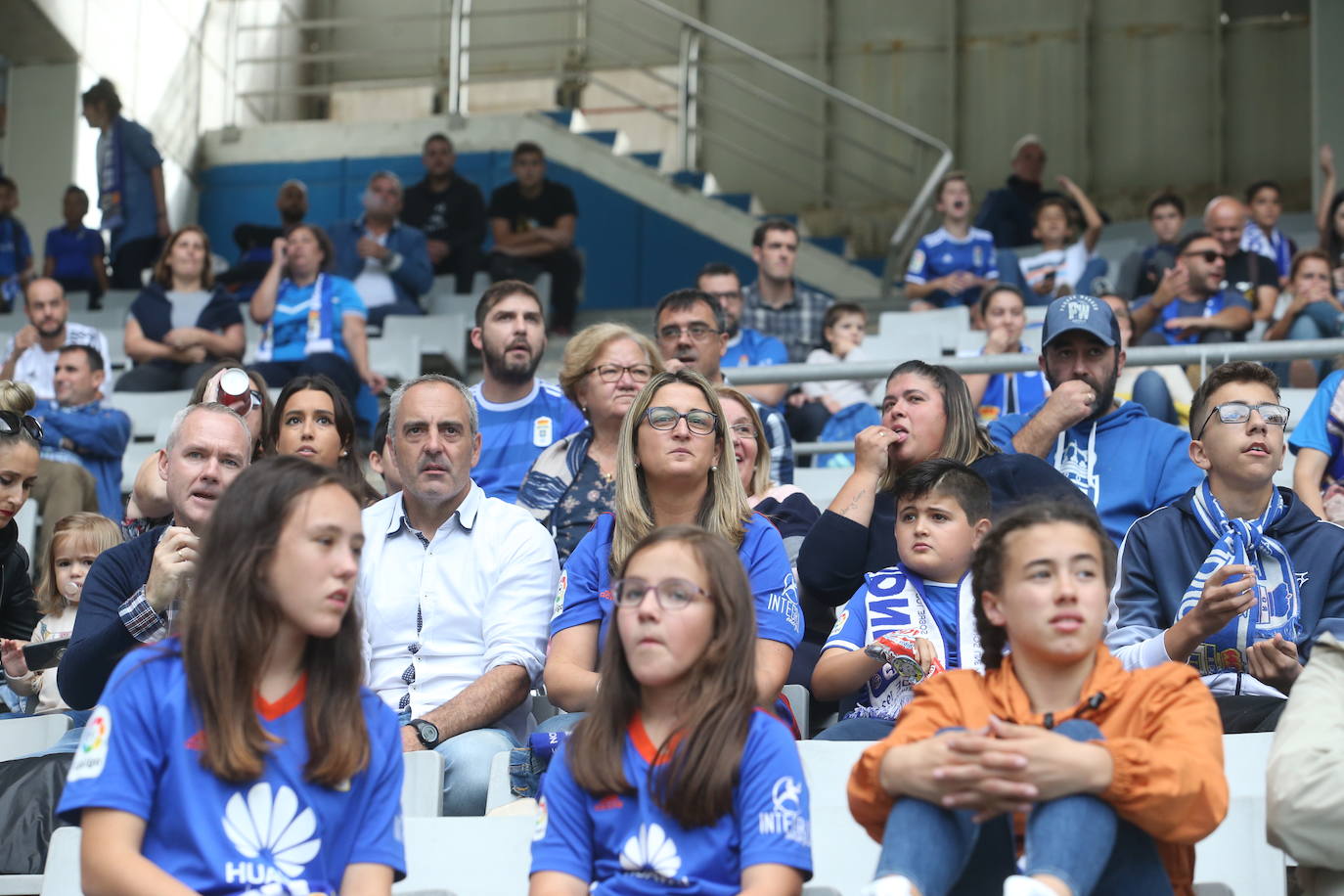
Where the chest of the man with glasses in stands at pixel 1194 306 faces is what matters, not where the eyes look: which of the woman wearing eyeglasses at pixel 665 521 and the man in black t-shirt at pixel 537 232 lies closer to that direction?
the woman wearing eyeglasses

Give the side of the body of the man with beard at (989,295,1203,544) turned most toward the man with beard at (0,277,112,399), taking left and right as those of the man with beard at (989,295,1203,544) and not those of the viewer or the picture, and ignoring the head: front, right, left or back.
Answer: right

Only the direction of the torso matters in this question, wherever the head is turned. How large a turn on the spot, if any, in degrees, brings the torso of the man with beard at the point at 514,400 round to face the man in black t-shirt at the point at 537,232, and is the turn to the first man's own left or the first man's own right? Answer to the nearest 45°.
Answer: approximately 180°

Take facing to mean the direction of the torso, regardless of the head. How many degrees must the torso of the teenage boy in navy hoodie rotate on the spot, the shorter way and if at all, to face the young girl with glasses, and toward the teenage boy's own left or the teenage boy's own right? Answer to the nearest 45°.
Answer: approximately 45° to the teenage boy's own right

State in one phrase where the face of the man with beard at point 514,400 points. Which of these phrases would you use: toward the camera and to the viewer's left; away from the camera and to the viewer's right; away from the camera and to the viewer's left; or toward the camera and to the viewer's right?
toward the camera and to the viewer's right

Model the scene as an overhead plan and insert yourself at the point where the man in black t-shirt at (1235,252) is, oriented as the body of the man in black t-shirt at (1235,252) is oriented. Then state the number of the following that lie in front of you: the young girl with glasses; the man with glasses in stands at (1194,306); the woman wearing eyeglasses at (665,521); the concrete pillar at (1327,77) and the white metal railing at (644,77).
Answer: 3

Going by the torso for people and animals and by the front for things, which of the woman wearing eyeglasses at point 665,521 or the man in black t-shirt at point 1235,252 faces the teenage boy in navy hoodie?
the man in black t-shirt

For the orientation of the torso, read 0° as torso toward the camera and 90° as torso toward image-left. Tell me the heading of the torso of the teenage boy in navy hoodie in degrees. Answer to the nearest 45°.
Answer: approximately 0°

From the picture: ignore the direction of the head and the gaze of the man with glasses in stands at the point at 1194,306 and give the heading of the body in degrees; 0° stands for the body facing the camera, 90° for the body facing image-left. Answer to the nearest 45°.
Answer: approximately 0°

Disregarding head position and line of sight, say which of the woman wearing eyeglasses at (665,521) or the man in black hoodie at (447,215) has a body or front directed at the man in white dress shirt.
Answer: the man in black hoodie

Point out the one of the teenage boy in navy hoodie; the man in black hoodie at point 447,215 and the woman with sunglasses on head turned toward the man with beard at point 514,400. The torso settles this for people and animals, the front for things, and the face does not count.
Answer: the man in black hoodie
